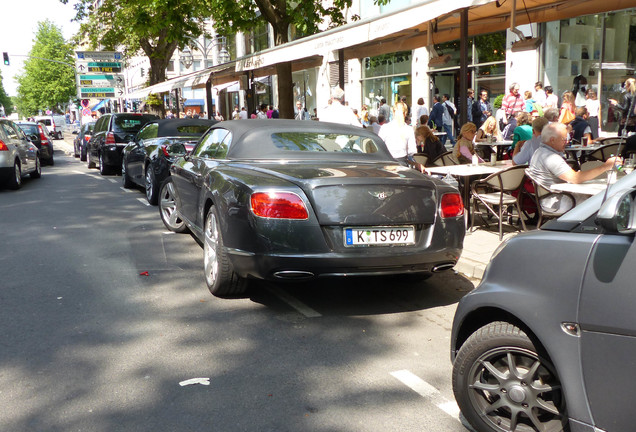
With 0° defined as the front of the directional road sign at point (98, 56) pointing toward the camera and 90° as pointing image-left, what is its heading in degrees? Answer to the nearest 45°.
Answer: approximately 0°

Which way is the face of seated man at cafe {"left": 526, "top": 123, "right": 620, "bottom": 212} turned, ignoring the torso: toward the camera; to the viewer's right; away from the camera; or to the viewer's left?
to the viewer's right

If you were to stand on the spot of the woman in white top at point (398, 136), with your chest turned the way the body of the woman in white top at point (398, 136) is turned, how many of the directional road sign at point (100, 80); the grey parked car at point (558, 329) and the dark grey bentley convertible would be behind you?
2

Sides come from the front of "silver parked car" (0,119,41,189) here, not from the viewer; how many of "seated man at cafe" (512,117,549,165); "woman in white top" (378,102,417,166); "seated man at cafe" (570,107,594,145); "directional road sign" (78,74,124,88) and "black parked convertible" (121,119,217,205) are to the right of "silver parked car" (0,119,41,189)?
4

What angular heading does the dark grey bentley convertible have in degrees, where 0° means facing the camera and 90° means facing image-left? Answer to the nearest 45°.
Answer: approximately 135°

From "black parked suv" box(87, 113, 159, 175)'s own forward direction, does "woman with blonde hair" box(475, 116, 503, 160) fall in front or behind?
behind
